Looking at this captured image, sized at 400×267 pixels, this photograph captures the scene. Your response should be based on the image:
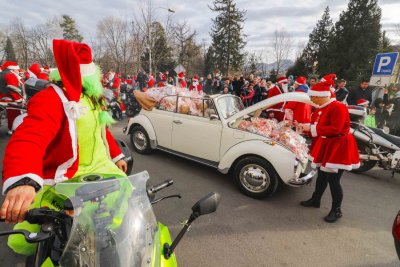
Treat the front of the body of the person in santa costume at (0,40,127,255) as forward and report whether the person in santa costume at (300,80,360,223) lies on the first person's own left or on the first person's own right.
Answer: on the first person's own left

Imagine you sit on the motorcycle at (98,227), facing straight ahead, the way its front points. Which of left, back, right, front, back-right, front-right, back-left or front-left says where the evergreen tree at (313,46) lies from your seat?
left

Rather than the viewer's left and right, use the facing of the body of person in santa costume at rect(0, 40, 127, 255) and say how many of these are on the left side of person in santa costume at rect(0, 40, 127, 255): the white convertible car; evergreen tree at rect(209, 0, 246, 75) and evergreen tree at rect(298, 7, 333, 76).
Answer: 3

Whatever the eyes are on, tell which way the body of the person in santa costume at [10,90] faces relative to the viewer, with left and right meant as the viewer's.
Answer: facing to the right of the viewer

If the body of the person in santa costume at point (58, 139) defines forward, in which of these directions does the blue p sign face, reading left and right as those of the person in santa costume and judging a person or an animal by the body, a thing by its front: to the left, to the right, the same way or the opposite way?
to the right

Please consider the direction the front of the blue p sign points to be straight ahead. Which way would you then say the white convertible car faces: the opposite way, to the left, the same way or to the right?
to the left

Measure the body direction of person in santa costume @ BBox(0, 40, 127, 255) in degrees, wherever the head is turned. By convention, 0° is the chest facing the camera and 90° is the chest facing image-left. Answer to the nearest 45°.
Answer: approximately 315°

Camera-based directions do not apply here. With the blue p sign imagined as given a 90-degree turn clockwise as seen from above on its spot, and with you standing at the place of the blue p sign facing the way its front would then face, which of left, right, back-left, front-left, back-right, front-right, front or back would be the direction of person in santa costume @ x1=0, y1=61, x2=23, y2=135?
front-left

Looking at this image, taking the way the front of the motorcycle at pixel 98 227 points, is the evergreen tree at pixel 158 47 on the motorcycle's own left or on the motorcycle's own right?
on the motorcycle's own left

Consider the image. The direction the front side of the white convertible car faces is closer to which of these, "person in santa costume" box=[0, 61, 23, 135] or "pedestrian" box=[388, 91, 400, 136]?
the pedestrian

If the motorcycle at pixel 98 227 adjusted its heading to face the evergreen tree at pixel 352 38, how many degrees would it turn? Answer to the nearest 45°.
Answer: approximately 90° to its left

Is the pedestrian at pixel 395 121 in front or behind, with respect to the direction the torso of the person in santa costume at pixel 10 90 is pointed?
in front

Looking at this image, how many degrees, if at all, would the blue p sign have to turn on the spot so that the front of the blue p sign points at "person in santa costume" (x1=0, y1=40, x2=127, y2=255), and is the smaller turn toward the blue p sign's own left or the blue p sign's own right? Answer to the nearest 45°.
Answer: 0° — it already faces them

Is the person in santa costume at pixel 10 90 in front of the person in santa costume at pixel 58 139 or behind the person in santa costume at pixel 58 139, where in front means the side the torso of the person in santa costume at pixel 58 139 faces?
behind
